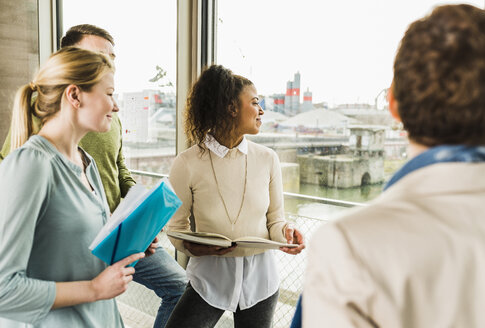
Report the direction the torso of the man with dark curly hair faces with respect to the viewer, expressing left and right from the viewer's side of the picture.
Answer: facing away from the viewer

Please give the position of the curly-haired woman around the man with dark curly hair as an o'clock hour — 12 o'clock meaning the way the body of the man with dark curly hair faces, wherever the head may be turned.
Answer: The curly-haired woman is roughly at 11 o'clock from the man with dark curly hair.

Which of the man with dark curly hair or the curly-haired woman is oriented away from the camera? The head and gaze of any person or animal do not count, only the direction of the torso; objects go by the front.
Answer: the man with dark curly hair

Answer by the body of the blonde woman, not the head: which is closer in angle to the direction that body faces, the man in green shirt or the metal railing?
the metal railing

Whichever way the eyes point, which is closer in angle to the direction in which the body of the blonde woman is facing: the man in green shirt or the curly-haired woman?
the curly-haired woman

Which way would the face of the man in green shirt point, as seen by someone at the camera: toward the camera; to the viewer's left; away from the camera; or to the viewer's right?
to the viewer's right

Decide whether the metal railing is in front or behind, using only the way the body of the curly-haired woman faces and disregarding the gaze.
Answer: behind

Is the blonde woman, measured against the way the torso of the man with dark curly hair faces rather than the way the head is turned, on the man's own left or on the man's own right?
on the man's own left

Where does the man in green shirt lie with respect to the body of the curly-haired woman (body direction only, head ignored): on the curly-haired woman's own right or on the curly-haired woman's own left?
on the curly-haired woman's own right

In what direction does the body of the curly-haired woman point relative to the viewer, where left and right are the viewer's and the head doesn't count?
facing the viewer

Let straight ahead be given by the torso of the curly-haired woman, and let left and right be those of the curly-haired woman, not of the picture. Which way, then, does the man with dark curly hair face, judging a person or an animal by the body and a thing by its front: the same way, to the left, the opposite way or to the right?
the opposite way

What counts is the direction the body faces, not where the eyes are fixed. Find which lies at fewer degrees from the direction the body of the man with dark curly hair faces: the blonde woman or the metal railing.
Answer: the metal railing

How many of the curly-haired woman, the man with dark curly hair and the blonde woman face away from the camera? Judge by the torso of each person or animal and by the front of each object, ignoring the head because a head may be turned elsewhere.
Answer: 1

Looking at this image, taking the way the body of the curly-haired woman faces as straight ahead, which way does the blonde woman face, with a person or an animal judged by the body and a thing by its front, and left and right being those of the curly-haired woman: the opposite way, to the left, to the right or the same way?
to the left

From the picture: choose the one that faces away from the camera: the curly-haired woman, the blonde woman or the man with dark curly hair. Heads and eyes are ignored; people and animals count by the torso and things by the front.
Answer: the man with dark curly hair

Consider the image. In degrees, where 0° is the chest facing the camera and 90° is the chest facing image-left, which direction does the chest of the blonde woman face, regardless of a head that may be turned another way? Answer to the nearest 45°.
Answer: approximately 270°
